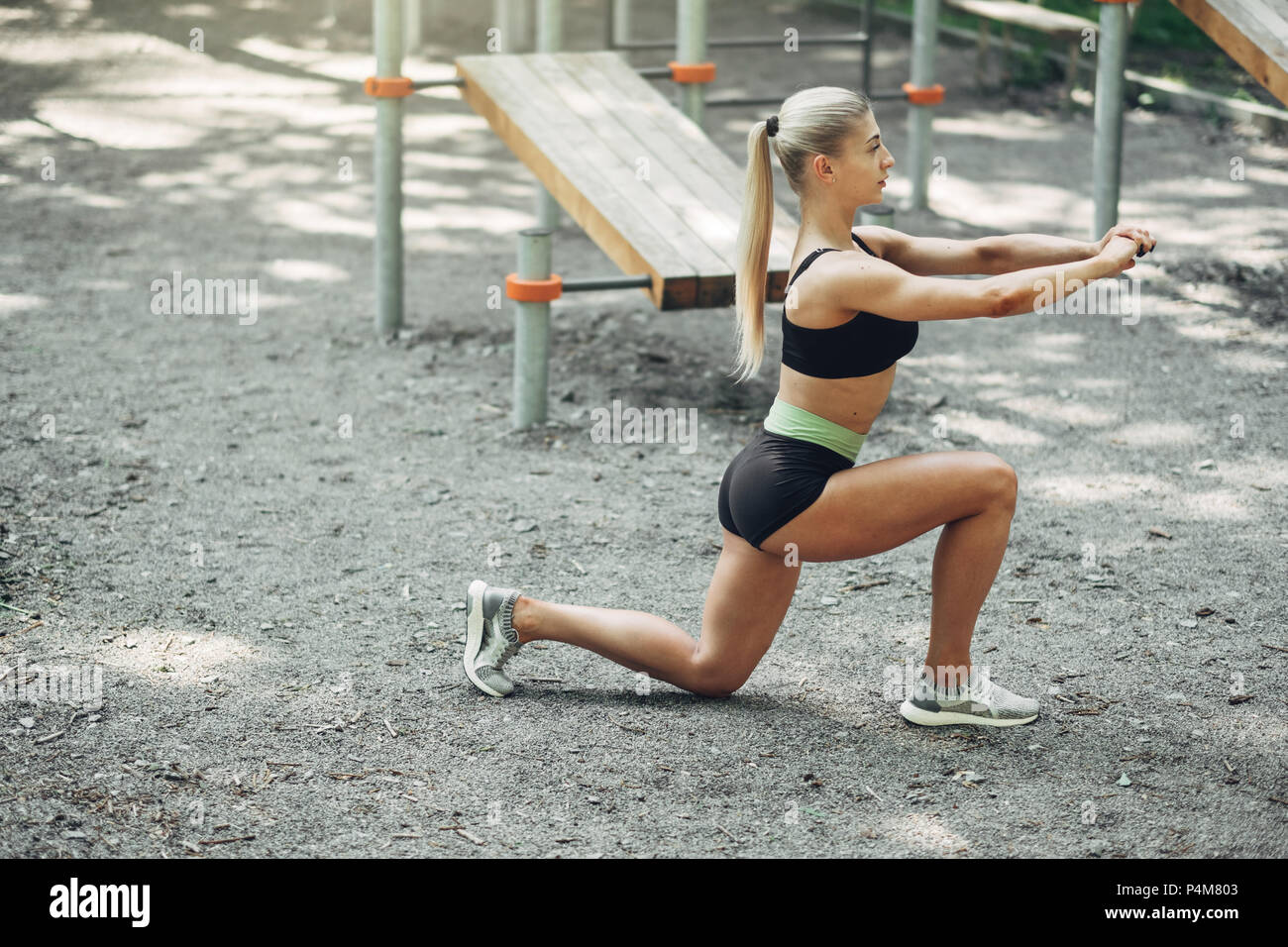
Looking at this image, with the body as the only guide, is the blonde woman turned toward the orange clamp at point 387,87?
no

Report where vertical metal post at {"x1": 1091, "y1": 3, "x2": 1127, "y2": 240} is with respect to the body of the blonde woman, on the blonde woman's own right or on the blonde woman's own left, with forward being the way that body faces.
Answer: on the blonde woman's own left

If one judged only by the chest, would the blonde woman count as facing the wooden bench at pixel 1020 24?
no

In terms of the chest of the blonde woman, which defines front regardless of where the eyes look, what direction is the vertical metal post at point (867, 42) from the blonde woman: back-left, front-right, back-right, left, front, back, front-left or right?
left

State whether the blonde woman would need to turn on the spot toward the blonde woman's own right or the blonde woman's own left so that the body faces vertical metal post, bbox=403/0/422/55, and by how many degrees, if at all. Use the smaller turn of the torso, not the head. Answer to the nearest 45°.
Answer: approximately 90° to the blonde woman's own left

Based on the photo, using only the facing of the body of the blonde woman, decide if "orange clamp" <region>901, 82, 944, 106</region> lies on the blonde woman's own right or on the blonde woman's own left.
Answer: on the blonde woman's own left

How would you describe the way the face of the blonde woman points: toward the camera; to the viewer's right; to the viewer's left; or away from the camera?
to the viewer's right

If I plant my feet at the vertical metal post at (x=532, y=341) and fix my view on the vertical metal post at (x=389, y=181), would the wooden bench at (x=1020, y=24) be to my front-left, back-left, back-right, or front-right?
front-right

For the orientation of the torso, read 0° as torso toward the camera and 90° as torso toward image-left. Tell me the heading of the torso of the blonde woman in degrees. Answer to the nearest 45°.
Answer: approximately 270°

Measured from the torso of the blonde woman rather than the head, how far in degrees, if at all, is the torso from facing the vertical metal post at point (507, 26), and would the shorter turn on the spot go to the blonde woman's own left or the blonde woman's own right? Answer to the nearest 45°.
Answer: approximately 90° to the blonde woman's own left
